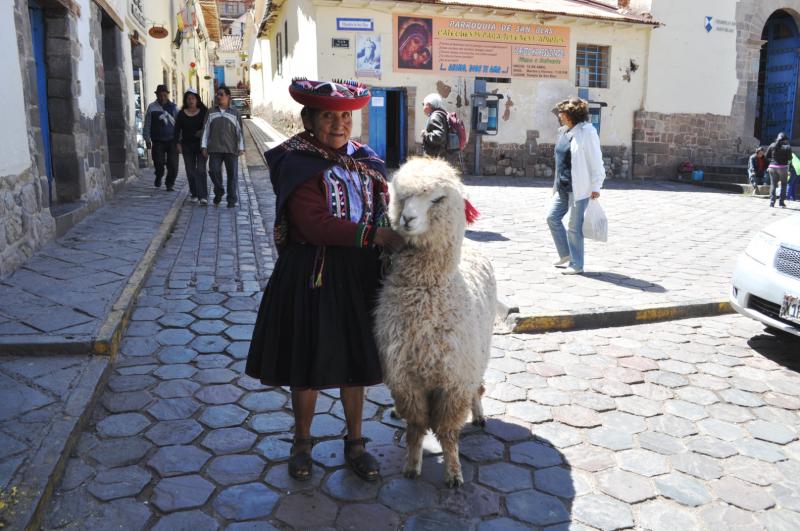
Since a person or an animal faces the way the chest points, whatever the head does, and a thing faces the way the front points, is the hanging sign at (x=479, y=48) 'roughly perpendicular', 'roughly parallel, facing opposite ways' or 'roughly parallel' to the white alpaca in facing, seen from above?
roughly parallel

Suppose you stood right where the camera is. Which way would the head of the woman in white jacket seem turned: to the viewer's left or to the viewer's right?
to the viewer's left

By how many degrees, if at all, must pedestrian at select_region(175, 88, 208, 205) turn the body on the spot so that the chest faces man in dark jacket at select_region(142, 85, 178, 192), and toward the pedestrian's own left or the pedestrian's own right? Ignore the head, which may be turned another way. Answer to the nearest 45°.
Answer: approximately 180°

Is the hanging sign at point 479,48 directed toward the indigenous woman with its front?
yes

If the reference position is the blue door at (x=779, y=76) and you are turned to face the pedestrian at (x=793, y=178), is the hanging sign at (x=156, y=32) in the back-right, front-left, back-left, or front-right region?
front-right

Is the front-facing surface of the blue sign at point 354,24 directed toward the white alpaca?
yes

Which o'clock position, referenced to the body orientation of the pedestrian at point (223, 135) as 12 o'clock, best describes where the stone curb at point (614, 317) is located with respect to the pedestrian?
The stone curb is roughly at 11 o'clock from the pedestrian.

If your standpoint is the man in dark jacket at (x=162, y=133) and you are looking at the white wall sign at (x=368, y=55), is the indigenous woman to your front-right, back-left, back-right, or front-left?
back-right

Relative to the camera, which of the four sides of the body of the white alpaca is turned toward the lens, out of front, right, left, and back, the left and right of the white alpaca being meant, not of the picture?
front

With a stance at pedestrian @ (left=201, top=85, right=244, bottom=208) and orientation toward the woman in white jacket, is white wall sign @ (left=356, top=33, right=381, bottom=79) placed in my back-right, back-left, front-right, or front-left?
back-left

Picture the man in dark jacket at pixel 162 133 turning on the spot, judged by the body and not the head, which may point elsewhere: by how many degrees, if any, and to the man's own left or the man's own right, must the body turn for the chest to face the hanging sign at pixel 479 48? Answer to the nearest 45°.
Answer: approximately 135° to the man's own left

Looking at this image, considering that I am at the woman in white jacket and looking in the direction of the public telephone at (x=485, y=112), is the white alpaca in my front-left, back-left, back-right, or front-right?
back-left
